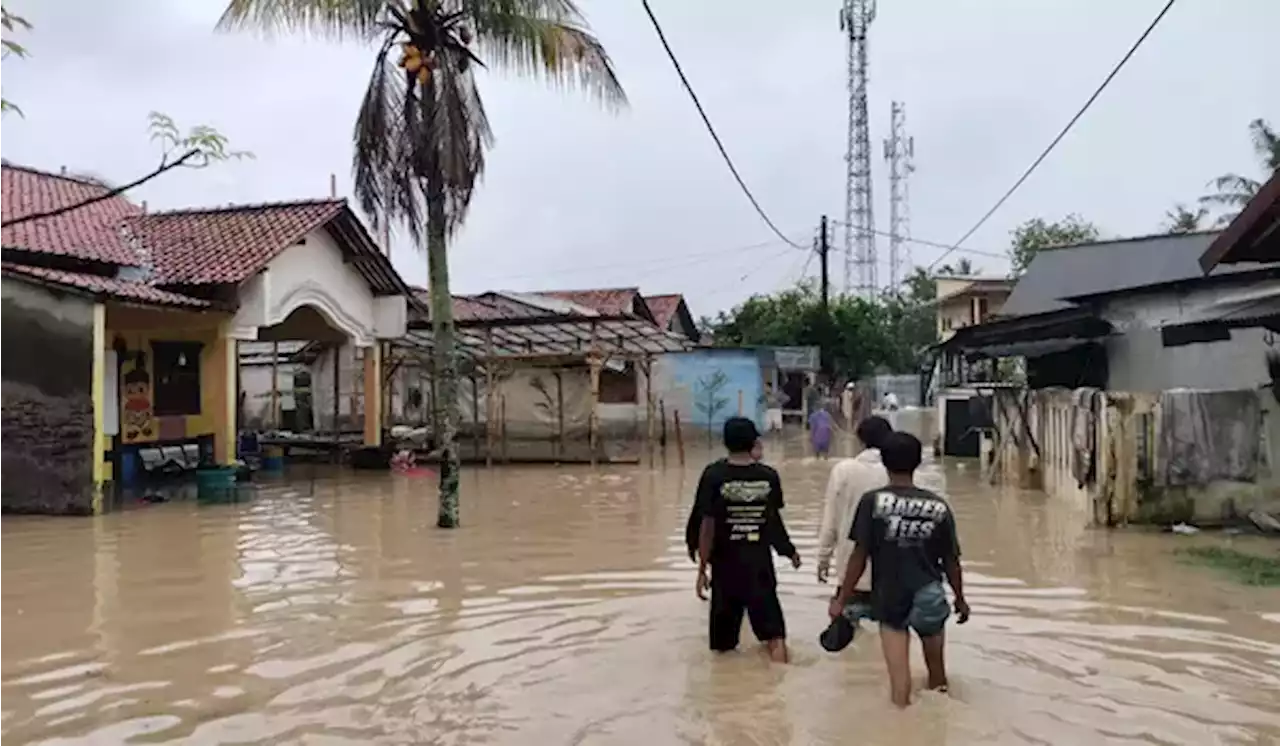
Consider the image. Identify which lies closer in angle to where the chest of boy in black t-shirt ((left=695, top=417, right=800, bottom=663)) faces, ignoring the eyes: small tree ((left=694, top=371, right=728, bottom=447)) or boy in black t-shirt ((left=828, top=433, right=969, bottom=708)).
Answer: the small tree

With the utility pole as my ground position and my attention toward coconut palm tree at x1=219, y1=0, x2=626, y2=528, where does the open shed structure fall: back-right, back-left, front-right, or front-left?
front-right

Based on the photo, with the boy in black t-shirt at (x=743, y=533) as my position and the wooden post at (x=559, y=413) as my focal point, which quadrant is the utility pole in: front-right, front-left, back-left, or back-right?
front-right

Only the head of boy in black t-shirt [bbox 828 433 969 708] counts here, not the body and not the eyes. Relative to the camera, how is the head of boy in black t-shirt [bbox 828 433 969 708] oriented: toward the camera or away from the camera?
away from the camera

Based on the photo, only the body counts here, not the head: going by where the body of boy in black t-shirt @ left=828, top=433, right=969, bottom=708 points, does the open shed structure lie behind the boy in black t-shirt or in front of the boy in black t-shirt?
in front

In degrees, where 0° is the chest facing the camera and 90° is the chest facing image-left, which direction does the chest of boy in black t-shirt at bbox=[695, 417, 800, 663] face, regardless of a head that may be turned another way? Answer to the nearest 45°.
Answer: approximately 180°

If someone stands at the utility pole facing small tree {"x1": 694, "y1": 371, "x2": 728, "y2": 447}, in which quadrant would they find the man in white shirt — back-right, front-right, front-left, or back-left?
front-left

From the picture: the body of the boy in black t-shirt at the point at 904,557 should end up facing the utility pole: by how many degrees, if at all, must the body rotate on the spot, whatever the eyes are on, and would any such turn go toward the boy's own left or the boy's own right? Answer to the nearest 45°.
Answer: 0° — they already face it

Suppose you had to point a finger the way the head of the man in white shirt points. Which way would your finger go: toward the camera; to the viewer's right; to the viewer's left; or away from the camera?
away from the camera

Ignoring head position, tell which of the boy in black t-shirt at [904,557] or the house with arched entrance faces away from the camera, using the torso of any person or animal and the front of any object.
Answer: the boy in black t-shirt

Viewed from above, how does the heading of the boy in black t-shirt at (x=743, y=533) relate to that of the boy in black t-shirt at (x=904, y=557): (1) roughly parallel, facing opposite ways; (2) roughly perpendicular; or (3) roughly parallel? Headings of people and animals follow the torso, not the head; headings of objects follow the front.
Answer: roughly parallel

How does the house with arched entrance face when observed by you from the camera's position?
facing the viewer and to the right of the viewer

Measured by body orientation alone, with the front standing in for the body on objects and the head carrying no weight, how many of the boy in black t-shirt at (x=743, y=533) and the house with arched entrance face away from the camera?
1

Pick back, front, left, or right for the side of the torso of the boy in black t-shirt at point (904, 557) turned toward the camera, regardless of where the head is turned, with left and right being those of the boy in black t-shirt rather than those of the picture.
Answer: back

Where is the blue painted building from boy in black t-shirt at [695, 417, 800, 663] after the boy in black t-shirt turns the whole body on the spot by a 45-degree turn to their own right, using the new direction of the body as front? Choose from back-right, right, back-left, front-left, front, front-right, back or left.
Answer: front-left

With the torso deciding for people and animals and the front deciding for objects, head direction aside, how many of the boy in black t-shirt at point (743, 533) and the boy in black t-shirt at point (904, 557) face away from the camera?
2

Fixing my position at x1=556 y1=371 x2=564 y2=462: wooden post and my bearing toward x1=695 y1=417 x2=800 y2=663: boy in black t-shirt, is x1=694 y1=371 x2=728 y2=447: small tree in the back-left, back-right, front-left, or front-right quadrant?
back-left
